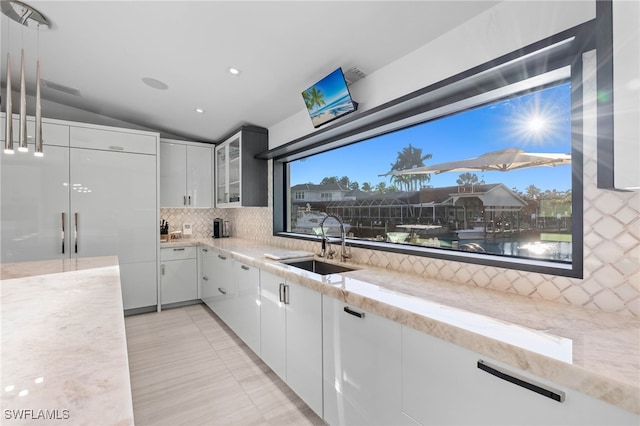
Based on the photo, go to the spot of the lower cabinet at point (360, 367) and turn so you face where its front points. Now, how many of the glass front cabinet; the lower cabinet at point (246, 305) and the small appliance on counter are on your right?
3

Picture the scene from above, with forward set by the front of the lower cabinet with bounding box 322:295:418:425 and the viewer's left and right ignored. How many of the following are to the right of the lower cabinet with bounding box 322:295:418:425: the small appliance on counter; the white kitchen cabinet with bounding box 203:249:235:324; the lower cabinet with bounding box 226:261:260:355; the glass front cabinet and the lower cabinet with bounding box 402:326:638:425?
4

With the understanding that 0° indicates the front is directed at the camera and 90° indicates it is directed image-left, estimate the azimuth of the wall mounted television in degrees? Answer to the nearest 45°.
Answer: approximately 45°

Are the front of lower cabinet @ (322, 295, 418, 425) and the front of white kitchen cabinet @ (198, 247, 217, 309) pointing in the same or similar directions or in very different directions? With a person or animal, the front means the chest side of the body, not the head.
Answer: same or similar directions

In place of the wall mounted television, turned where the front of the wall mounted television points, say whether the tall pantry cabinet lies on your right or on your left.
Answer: on your right

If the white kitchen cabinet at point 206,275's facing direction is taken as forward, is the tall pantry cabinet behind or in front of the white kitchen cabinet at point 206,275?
in front

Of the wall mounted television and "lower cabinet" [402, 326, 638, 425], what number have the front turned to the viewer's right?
0

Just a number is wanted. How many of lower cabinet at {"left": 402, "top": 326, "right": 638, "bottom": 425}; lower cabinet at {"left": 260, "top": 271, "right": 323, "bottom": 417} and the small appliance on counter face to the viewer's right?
0

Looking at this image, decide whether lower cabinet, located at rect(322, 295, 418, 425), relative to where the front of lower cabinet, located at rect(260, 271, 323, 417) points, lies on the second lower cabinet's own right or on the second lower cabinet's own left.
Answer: on the second lower cabinet's own left

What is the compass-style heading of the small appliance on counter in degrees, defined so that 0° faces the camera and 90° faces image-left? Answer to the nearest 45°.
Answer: approximately 45°

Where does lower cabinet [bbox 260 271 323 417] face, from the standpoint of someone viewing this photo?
facing the viewer and to the left of the viewer
